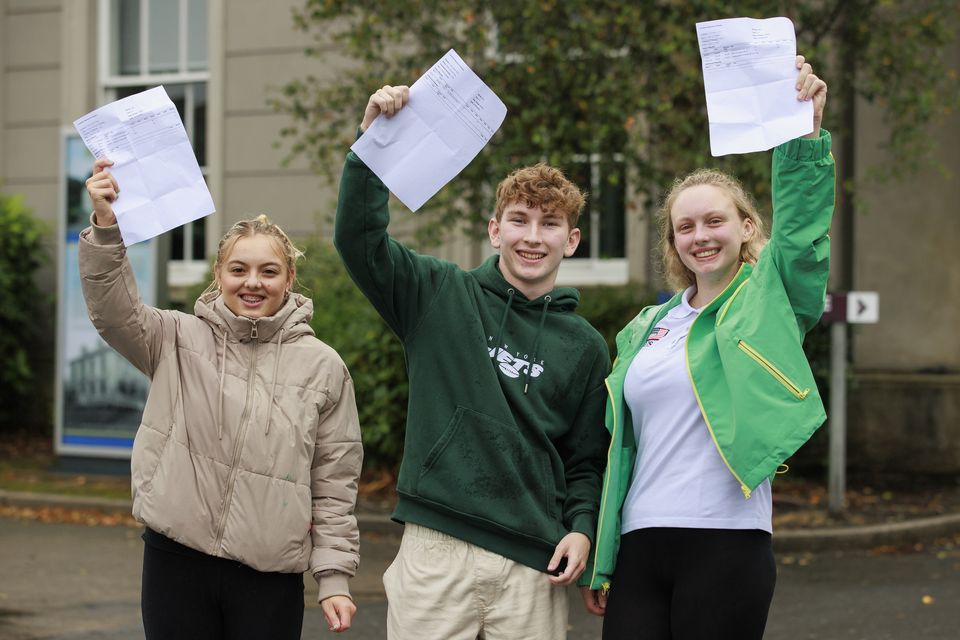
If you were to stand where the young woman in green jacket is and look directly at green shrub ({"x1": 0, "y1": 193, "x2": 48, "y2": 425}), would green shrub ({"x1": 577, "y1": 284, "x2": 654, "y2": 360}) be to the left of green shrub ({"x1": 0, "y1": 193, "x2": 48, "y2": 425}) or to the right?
right

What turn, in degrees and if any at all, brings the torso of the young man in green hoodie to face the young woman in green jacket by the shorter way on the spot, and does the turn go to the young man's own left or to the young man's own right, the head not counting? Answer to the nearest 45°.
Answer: approximately 90° to the young man's own left

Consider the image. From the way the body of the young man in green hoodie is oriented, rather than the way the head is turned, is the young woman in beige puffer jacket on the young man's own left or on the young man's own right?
on the young man's own right

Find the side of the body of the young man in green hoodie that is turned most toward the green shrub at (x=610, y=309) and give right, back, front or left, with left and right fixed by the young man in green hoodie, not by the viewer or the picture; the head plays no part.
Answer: back

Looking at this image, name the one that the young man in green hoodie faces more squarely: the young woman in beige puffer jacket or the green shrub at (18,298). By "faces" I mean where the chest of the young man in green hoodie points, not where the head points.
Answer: the young woman in beige puffer jacket

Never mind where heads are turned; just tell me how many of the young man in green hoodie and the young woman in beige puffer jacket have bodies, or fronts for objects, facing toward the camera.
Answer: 2

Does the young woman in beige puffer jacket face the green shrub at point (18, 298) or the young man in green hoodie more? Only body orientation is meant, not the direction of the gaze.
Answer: the young man in green hoodie

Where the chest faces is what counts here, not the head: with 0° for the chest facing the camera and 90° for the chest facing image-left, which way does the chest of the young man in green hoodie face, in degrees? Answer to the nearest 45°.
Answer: approximately 0°
